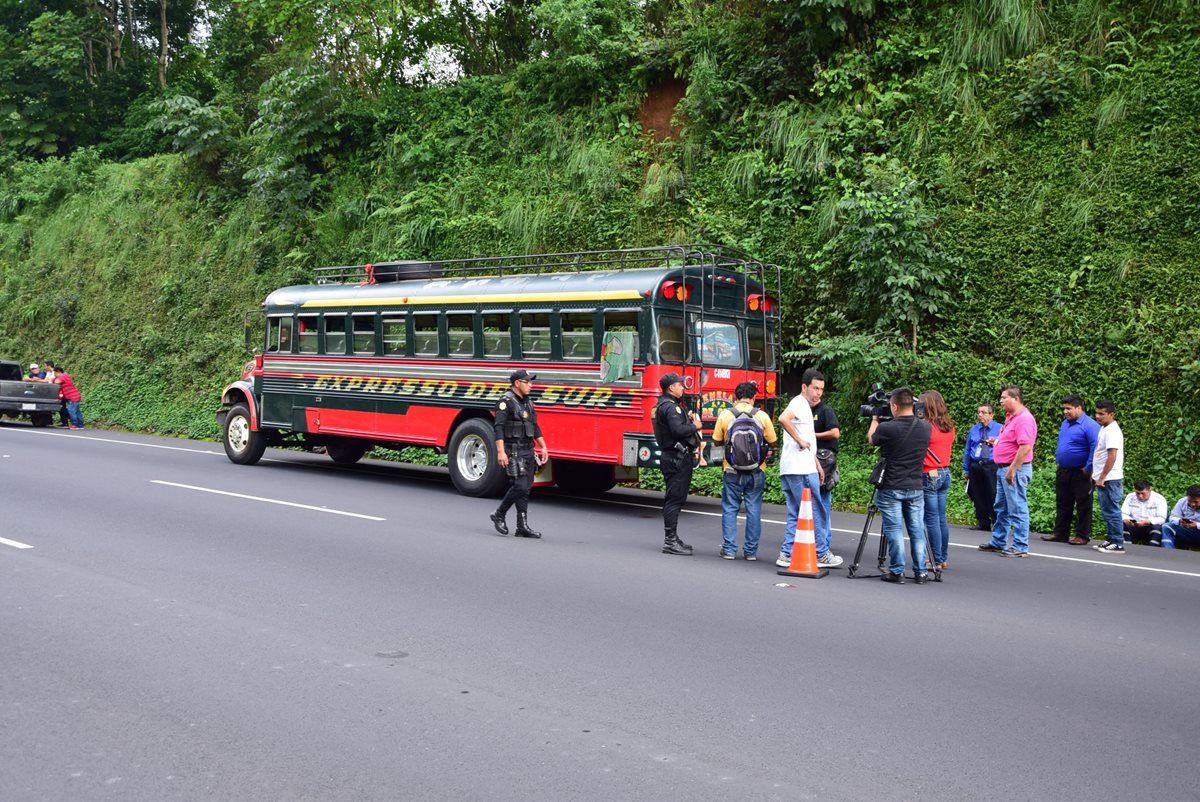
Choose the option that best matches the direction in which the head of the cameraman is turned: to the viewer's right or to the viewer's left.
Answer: to the viewer's left

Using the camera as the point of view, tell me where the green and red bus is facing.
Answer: facing away from the viewer and to the left of the viewer

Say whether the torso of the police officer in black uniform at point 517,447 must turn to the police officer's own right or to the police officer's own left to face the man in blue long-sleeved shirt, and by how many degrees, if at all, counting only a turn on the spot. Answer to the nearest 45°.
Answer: approximately 45° to the police officer's own left

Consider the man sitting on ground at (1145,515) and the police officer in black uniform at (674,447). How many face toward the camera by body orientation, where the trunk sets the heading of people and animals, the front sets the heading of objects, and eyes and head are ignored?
1

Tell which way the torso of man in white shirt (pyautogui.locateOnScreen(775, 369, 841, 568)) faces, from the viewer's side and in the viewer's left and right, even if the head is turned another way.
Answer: facing to the right of the viewer

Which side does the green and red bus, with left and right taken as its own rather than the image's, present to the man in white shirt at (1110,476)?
back

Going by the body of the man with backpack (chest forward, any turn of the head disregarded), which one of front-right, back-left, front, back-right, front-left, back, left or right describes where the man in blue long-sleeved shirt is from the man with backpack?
front-right

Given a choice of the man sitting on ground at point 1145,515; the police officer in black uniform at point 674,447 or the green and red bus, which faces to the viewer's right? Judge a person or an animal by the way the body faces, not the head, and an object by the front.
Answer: the police officer in black uniform
